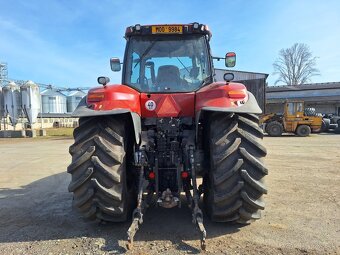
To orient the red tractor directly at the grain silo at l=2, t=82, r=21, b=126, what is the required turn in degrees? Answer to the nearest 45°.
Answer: approximately 45° to its left

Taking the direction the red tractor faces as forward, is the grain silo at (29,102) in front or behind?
in front

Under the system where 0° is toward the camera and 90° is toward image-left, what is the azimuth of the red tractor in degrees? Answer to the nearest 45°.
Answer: approximately 180°

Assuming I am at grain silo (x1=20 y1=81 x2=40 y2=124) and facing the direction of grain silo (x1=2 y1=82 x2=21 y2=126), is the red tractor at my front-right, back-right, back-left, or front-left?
back-left

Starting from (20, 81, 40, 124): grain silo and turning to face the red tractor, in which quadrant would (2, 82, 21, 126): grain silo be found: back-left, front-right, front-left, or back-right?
back-right

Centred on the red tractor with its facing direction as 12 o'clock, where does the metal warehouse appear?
The metal warehouse is roughly at 1 o'clock from the red tractor.
